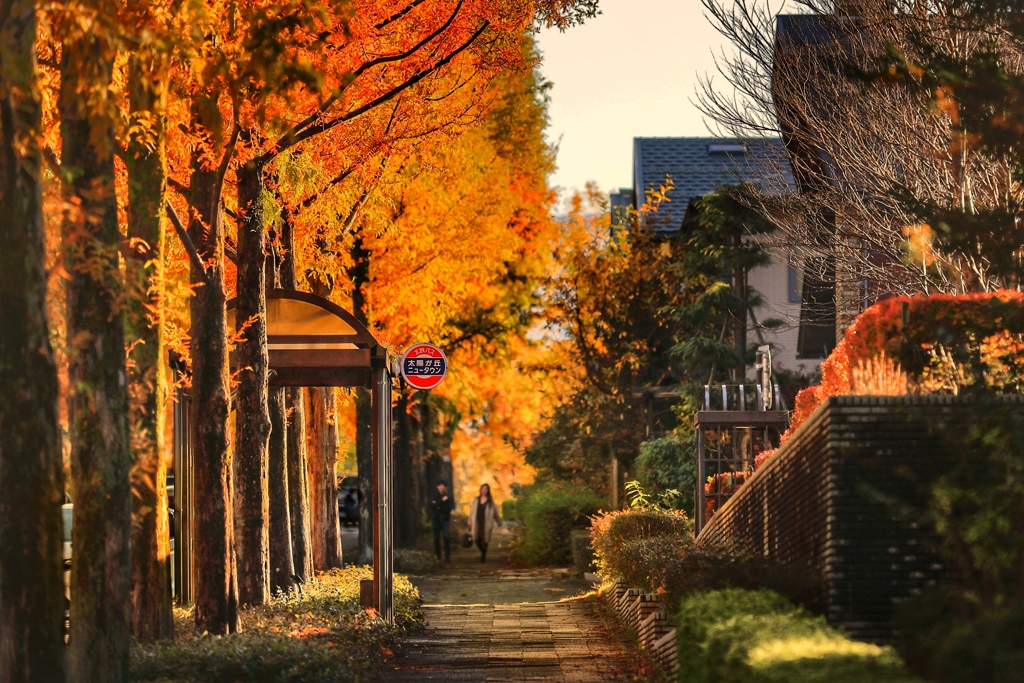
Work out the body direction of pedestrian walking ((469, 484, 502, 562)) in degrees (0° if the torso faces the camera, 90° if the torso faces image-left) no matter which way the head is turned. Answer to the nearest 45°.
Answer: approximately 0°

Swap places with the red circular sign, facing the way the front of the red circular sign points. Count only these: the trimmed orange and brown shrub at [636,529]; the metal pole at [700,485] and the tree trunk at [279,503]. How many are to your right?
1

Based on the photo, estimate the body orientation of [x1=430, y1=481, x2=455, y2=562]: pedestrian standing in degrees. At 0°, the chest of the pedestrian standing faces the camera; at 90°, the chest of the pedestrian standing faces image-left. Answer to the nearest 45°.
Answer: approximately 0°

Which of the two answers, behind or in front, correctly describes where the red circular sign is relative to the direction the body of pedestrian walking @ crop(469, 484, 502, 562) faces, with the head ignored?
in front

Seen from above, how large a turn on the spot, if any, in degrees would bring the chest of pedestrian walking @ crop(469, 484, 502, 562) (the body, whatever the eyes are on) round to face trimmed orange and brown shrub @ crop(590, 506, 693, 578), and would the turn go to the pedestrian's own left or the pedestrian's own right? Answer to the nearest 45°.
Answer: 0° — they already face it

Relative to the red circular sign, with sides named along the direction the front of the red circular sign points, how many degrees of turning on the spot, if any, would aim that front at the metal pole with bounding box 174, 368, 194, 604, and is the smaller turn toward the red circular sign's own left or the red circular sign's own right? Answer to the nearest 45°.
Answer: approximately 45° to the red circular sign's own right

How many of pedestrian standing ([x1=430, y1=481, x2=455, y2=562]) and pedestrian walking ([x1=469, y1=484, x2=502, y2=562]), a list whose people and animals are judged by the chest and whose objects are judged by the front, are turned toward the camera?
2

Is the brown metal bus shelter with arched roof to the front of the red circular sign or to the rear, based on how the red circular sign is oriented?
to the front
